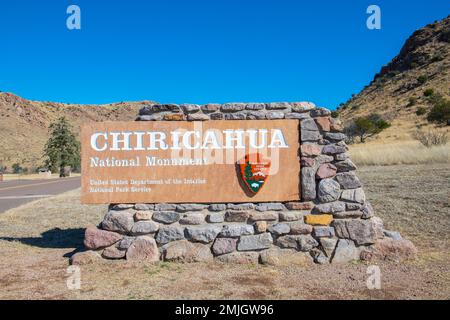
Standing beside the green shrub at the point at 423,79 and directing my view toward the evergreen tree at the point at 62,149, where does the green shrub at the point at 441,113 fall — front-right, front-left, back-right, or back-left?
front-left

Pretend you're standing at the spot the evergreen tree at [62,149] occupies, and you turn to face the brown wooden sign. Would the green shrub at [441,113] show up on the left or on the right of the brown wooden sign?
left

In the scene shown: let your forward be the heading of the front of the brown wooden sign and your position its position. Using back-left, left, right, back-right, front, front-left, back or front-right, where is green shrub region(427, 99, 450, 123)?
back-left

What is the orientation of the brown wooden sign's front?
toward the camera

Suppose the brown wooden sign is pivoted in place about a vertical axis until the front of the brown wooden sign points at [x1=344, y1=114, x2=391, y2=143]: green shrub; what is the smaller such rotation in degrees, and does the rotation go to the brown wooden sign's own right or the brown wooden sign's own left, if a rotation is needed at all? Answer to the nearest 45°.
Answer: approximately 135° to the brown wooden sign's own left

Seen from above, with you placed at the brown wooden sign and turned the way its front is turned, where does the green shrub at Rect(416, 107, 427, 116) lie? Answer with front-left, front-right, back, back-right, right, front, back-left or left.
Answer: back-left

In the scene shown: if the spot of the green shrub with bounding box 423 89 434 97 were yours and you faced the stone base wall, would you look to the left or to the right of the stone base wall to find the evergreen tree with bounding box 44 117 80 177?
right
